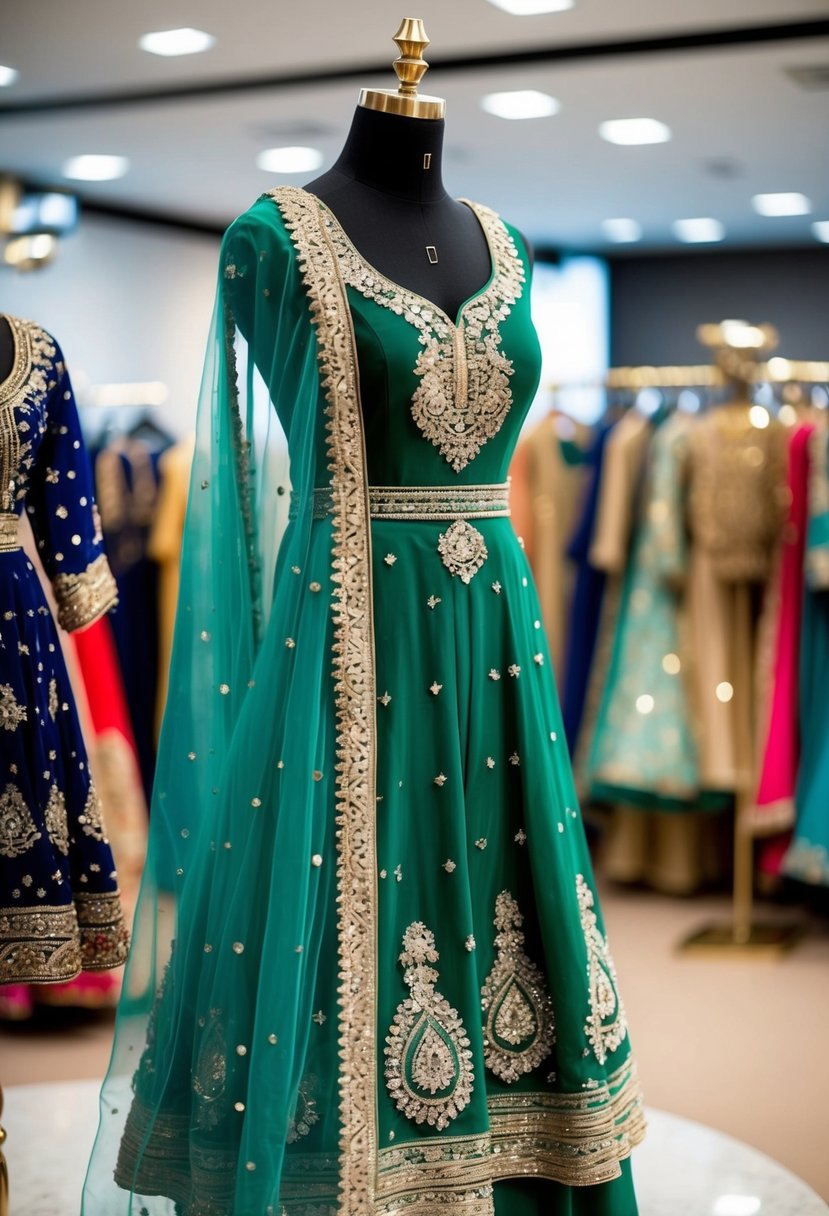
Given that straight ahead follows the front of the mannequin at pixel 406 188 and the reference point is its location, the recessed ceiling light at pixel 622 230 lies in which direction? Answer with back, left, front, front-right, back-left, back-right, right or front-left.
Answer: back-left

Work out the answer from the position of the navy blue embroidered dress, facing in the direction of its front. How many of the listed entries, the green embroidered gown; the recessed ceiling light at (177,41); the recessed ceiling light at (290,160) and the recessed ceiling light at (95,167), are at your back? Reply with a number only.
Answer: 3

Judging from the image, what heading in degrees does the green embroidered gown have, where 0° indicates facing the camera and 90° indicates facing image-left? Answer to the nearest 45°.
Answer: approximately 315°

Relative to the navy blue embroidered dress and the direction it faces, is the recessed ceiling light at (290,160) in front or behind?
behind

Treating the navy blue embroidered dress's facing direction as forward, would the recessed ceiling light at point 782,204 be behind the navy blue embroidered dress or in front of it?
behind

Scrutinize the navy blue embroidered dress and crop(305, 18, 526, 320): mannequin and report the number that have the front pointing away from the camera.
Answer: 0

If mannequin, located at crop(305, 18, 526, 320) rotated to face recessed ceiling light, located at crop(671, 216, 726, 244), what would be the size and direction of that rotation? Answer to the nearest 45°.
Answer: approximately 135° to its left

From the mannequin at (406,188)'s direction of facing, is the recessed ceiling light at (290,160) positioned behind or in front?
behind

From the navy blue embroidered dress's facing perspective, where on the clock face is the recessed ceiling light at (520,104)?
The recessed ceiling light is roughly at 7 o'clock from the navy blue embroidered dress.
